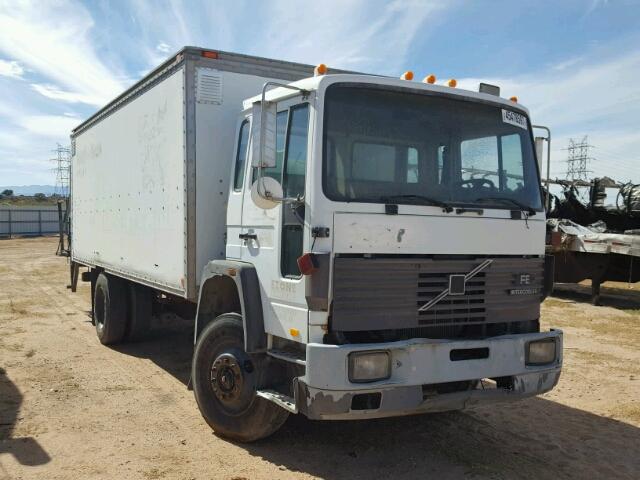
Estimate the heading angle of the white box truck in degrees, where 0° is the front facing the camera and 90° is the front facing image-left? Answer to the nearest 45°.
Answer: approximately 315°
